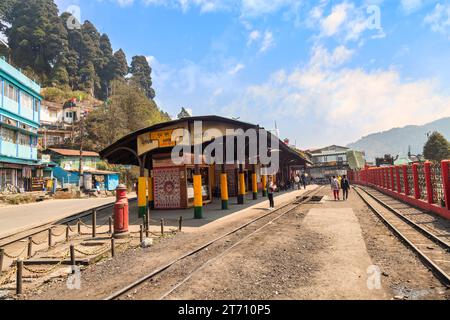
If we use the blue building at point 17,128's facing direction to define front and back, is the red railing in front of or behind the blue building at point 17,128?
in front

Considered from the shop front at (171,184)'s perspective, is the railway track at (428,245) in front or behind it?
in front

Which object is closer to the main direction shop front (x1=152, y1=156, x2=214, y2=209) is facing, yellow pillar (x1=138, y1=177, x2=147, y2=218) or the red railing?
the red railing

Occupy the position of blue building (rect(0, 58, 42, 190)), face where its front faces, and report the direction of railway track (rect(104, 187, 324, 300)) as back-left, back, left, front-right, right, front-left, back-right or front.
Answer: front-right

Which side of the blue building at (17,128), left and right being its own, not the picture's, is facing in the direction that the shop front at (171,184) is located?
front

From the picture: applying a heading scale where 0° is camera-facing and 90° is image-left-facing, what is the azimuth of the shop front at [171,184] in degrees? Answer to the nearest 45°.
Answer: approximately 315°

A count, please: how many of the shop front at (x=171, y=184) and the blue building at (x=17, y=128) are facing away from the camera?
0

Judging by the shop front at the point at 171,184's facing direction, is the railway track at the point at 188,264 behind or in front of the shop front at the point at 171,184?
in front

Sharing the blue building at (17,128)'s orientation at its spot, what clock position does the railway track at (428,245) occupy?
The railway track is roughly at 1 o'clock from the blue building.
